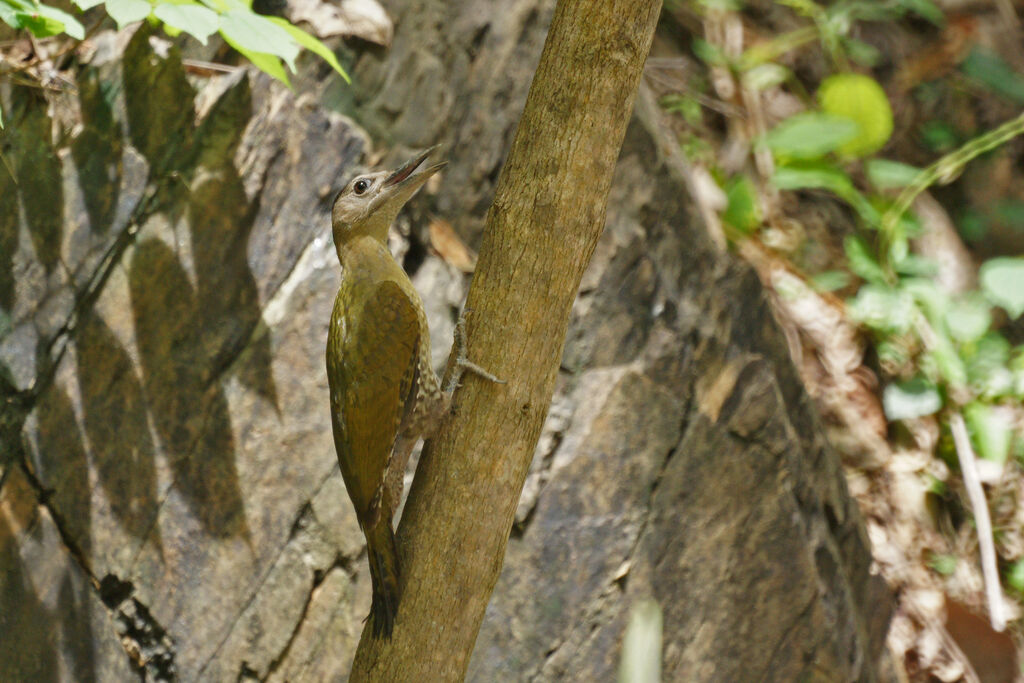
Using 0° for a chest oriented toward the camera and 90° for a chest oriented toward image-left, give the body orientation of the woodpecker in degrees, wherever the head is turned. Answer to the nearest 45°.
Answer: approximately 270°

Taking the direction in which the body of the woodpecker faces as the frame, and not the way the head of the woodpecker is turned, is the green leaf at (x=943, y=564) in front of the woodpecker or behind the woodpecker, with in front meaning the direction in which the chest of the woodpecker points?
in front

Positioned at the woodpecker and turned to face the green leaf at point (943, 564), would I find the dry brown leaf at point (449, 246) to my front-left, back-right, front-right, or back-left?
front-left

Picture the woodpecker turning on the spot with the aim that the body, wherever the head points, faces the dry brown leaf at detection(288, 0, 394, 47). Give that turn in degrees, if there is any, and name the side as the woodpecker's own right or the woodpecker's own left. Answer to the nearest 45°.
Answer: approximately 90° to the woodpecker's own left

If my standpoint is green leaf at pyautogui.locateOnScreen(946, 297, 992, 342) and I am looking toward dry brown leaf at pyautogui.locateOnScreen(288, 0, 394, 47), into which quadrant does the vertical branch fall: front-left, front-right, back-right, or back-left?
front-left

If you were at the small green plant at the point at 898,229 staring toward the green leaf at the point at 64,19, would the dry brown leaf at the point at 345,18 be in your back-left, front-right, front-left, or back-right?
front-right
